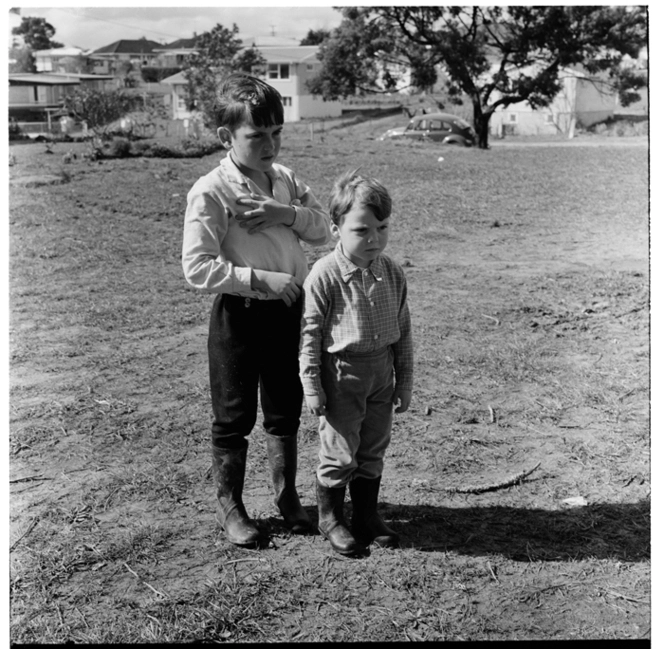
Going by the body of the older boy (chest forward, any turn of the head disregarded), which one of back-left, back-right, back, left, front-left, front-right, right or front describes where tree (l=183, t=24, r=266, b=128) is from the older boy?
back-left

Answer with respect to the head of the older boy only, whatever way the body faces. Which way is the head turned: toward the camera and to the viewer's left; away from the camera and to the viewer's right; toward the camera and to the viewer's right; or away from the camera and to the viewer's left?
toward the camera and to the viewer's right

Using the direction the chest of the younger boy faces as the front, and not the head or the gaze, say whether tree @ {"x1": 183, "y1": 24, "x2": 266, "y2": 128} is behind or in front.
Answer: behind

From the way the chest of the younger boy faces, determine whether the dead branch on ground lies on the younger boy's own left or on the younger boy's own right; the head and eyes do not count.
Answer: on the younger boy's own left

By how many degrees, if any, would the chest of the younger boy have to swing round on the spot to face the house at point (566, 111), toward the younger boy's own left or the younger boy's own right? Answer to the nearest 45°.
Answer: approximately 135° to the younger boy's own left

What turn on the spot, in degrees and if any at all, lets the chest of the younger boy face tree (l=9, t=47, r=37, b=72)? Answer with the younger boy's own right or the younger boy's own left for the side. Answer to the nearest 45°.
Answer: approximately 180°

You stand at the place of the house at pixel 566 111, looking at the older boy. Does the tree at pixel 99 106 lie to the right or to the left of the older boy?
right

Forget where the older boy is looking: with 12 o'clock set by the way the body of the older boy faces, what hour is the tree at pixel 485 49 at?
The tree is roughly at 8 o'clock from the older boy.
